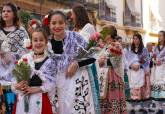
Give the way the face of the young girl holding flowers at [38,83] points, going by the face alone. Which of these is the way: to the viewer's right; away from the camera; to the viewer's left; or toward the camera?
toward the camera

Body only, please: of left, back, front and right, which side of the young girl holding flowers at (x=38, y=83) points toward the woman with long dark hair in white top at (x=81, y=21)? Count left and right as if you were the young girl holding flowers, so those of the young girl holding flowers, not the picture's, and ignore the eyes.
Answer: back

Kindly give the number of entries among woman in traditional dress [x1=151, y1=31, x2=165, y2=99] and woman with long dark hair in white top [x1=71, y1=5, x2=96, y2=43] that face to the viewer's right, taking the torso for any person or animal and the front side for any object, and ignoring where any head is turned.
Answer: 0

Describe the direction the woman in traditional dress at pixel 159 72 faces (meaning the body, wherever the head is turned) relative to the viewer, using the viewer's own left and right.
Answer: facing the viewer and to the left of the viewer

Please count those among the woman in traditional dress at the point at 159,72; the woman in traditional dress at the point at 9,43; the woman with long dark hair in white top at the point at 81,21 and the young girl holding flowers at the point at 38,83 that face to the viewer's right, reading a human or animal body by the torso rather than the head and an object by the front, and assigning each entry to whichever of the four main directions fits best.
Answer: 0

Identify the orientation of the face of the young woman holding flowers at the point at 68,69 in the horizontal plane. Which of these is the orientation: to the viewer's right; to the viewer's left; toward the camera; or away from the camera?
toward the camera
